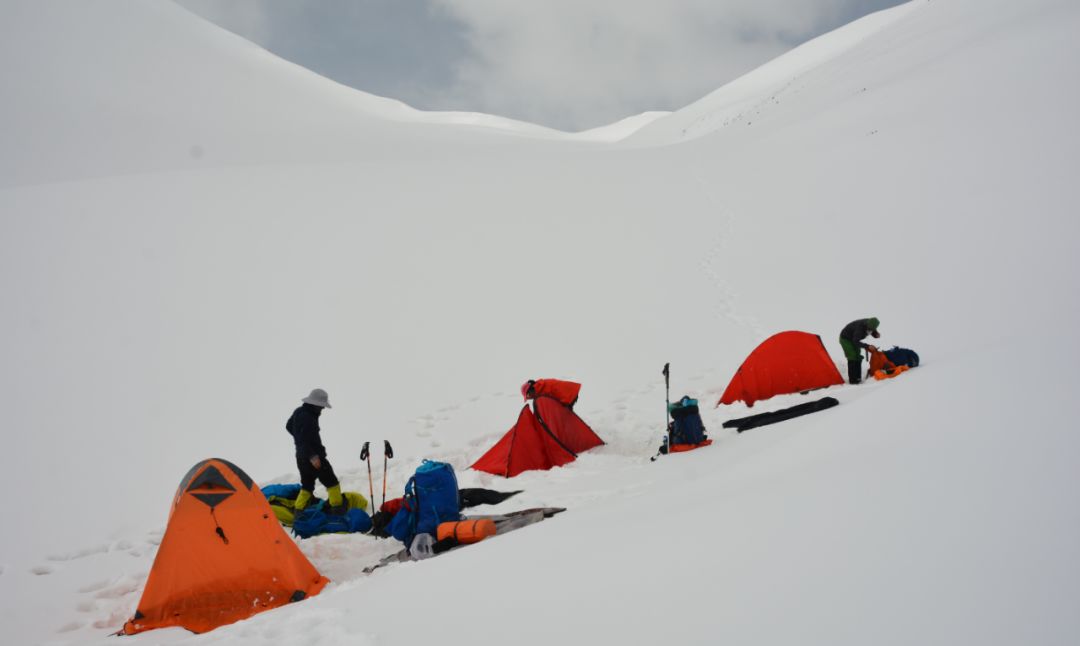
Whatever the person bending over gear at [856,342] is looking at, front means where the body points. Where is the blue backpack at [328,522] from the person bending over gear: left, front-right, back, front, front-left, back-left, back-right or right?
back-right

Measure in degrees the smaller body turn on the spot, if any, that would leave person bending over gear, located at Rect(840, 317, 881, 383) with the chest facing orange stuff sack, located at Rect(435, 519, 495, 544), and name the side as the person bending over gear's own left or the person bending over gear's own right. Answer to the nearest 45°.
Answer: approximately 135° to the person bending over gear's own right

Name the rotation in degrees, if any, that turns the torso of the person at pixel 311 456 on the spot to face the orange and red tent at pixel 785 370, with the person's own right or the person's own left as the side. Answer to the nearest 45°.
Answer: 0° — they already face it

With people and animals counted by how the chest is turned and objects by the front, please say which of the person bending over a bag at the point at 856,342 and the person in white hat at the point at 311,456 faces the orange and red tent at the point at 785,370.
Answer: the person in white hat at the point at 311,456

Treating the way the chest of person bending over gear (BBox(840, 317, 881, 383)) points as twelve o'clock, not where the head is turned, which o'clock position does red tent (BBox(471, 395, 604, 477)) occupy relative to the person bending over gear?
The red tent is roughly at 5 o'clock from the person bending over gear.

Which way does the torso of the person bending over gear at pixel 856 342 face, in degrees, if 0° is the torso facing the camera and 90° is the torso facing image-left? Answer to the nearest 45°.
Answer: approximately 270°

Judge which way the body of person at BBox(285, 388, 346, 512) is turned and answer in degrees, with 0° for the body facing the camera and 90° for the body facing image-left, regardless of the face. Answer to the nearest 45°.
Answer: approximately 270°

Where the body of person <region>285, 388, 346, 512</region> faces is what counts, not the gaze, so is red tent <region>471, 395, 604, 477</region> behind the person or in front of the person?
in front
